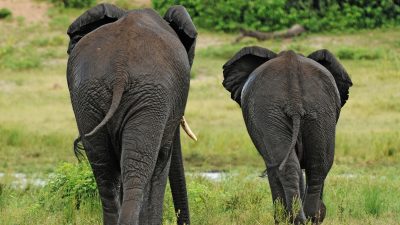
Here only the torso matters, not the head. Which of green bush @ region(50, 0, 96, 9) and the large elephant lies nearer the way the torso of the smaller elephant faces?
the green bush

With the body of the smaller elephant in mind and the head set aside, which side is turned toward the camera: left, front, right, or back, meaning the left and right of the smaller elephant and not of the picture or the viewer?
back

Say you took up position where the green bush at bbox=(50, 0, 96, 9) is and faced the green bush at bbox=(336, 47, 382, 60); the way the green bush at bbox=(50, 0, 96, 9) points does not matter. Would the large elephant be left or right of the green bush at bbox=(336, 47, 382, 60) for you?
right

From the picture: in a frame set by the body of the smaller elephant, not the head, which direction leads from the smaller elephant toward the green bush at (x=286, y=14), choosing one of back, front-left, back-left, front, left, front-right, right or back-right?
front

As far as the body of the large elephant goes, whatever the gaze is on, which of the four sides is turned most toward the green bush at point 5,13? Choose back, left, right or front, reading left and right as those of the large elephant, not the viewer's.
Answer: front

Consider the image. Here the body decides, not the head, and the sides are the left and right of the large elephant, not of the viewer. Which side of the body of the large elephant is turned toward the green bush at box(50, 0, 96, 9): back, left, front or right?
front

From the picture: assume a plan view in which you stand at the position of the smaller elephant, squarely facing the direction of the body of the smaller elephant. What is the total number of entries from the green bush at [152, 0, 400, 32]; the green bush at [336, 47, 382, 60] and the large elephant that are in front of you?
2

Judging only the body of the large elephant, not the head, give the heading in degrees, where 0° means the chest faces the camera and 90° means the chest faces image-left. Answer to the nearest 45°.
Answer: approximately 180°

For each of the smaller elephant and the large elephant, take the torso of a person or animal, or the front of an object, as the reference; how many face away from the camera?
2
